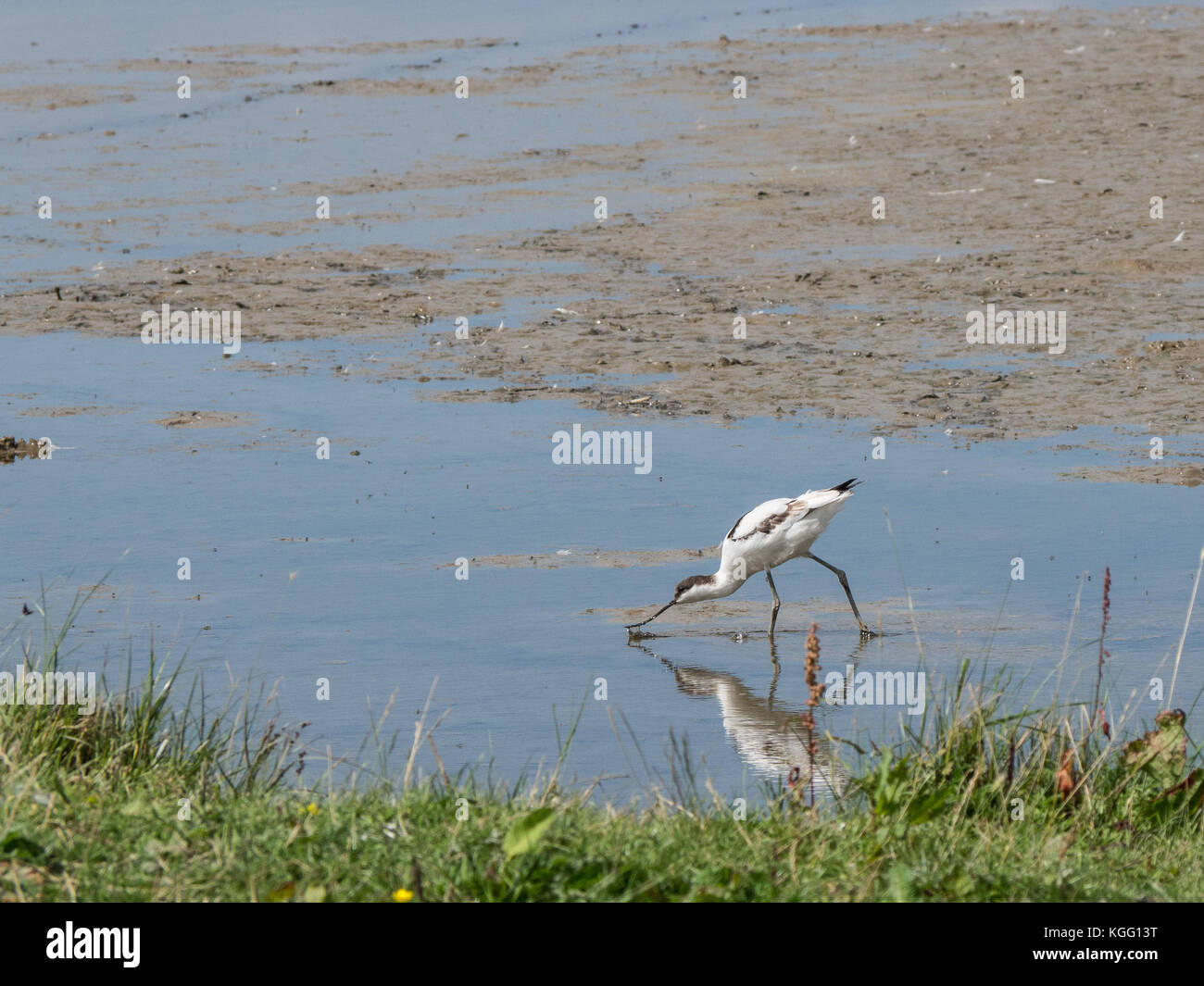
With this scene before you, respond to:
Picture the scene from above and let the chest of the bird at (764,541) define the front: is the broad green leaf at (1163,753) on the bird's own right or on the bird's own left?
on the bird's own left

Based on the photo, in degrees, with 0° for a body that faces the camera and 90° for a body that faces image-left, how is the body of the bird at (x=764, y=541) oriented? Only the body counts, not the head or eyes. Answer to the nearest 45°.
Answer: approximately 90°

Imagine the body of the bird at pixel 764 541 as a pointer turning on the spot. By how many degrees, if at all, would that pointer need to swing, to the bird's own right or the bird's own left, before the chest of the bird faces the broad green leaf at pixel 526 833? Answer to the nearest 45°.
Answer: approximately 90° to the bird's own left

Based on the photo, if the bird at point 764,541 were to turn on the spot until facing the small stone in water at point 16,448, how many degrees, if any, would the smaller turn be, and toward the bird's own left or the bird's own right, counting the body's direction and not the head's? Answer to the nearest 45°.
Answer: approximately 45° to the bird's own right

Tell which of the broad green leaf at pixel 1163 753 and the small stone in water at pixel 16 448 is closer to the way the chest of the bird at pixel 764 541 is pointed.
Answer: the small stone in water
